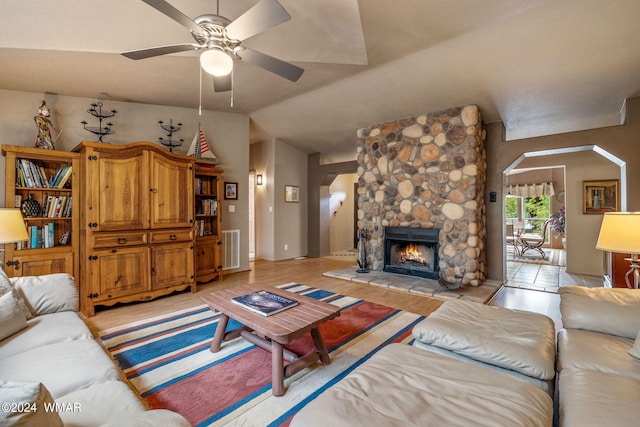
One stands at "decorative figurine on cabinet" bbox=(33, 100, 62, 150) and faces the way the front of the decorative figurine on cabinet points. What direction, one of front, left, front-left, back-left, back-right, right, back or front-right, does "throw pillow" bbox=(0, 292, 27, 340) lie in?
front-right

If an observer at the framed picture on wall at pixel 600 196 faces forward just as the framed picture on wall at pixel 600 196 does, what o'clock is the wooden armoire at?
The wooden armoire is roughly at 1 o'clock from the framed picture on wall.

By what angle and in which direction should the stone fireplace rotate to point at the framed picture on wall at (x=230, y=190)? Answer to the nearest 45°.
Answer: approximately 45° to its right

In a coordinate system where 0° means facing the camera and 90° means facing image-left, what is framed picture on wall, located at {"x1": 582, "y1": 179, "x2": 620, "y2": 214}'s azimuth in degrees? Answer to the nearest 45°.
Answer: approximately 0°

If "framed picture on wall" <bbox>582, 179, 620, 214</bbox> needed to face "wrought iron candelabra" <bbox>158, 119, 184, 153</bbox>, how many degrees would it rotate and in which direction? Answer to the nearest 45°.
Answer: approximately 45° to its right

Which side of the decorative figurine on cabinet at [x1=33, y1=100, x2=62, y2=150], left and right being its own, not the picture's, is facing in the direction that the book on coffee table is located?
front

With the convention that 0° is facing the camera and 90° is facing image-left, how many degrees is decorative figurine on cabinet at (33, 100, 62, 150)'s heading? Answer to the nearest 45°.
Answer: approximately 315°

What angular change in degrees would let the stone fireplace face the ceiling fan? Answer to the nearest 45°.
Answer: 0° — it already faces it

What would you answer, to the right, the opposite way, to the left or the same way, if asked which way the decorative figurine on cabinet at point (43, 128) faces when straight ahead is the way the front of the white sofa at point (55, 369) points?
to the right

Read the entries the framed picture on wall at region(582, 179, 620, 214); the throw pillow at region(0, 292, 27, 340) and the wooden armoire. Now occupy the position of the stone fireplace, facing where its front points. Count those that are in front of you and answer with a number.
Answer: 2

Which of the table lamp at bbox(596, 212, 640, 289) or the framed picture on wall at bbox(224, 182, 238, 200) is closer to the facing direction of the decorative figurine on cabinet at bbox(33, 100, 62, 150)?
the table lamp

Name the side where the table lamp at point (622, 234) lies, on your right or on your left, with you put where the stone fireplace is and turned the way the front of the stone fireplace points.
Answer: on your left

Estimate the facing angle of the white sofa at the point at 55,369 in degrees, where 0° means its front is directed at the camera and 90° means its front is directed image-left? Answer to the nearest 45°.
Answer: approximately 225°

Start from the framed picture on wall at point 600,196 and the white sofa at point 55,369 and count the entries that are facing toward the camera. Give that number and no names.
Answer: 1
